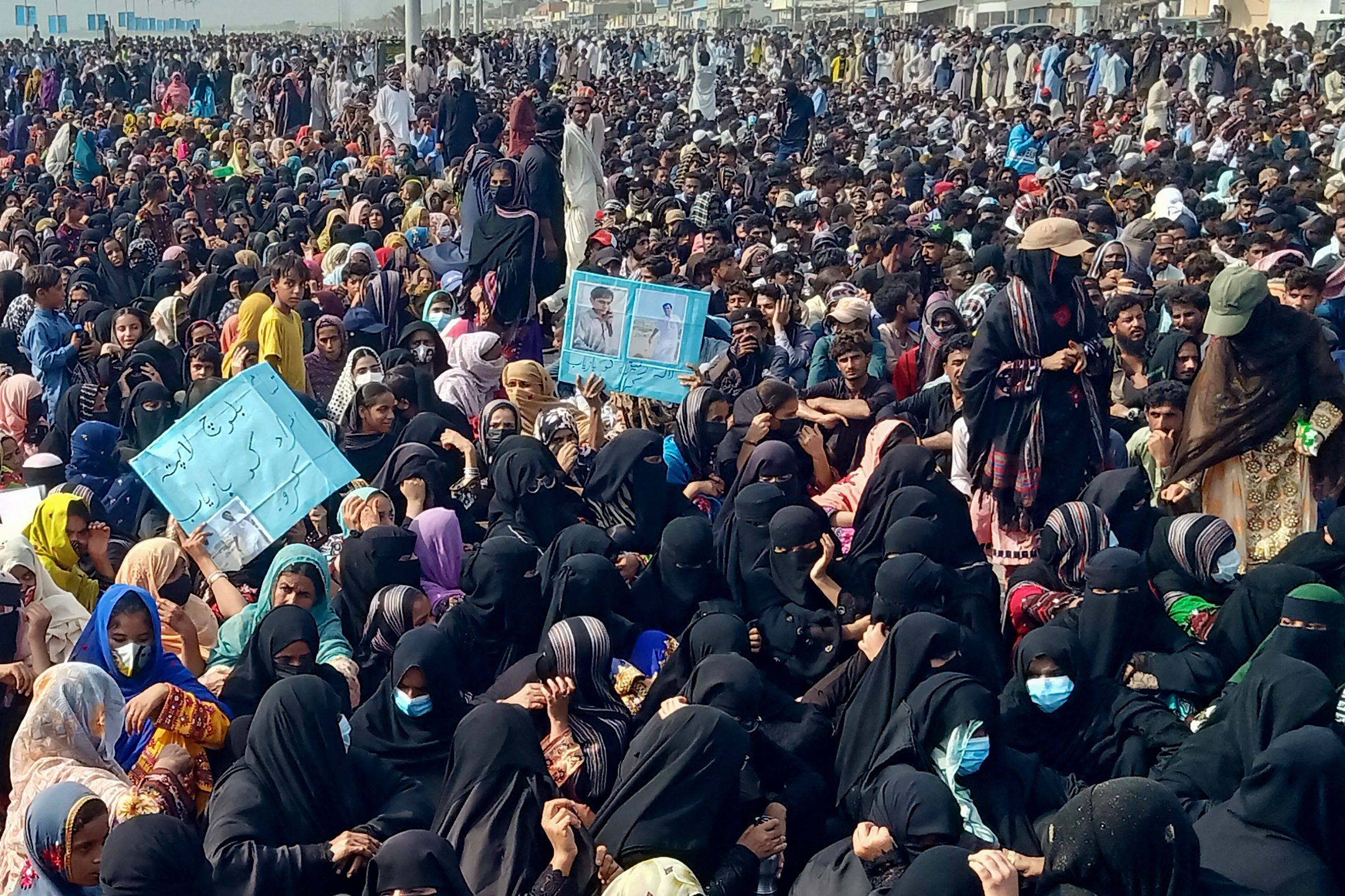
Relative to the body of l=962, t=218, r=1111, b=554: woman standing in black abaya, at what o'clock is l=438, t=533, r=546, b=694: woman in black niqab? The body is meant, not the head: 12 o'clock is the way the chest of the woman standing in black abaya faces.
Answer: The woman in black niqab is roughly at 3 o'clock from the woman standing in black abaya.

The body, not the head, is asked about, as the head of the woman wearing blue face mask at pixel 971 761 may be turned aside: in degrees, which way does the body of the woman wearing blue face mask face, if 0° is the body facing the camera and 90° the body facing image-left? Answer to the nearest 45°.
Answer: approximately 315°

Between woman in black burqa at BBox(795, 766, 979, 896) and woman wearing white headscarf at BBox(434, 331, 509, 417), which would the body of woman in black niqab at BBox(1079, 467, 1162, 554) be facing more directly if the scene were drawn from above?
the woman in black burqa

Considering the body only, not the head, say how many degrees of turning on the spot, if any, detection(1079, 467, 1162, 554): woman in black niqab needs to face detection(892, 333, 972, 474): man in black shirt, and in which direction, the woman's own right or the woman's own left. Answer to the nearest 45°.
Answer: approximately 180°

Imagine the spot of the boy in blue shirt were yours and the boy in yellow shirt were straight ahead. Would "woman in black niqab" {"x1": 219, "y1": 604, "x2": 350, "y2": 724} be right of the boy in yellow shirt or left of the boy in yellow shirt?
right

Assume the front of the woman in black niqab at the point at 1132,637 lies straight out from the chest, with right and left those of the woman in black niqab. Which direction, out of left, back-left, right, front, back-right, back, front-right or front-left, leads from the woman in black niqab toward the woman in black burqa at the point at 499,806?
front-right

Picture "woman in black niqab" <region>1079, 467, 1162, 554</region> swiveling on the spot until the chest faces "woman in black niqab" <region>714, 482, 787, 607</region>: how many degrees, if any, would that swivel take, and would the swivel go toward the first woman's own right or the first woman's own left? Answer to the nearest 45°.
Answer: approximately 135° to the first woman's own right

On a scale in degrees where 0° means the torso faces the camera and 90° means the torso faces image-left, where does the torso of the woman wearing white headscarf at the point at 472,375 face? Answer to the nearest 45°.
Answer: approximately 315°

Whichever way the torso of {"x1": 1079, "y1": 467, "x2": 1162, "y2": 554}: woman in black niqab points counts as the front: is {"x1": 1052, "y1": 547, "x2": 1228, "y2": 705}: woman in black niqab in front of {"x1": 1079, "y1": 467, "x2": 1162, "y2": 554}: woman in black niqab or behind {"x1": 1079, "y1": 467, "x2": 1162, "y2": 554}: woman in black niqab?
in front
